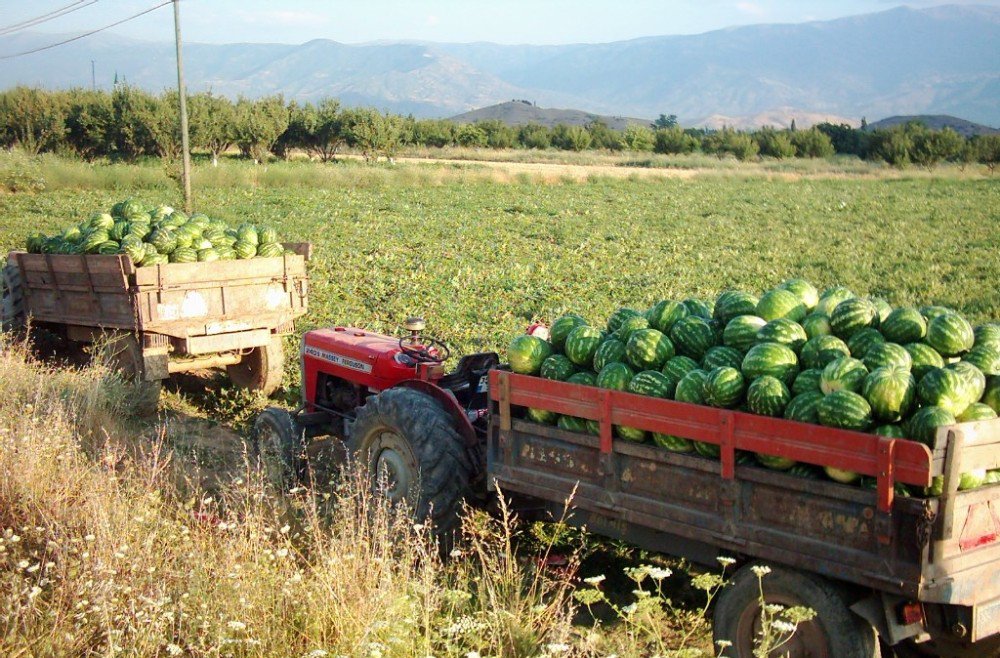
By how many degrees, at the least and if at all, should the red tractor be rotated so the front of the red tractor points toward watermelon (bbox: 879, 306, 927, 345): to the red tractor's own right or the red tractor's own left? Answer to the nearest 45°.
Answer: approximately 180°

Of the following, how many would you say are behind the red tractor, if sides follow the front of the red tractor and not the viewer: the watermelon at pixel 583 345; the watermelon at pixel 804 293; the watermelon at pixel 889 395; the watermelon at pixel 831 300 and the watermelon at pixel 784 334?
5

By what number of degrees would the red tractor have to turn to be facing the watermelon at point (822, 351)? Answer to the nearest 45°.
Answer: approximately 180°

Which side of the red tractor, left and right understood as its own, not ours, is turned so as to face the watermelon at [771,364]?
back

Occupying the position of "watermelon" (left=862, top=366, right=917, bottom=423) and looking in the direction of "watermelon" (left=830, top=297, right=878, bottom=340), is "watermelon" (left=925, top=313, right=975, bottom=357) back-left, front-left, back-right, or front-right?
front-right

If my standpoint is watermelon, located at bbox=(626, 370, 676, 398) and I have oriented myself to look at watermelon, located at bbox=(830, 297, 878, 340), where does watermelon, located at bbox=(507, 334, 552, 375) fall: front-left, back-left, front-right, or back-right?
back-left

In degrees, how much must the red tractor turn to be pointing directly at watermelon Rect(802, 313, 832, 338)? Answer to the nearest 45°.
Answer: approximately 180°

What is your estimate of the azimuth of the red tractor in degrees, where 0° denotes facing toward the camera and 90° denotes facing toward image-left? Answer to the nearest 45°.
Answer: approximately 135°

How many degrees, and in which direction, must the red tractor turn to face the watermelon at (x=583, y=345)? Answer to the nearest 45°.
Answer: approximately 180°

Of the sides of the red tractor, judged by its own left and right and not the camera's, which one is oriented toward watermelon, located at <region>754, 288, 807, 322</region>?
back

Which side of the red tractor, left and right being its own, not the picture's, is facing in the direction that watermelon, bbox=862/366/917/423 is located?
back

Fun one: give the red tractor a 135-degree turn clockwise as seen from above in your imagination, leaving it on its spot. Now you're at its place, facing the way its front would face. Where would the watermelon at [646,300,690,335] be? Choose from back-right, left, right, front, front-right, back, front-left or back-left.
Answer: front-right

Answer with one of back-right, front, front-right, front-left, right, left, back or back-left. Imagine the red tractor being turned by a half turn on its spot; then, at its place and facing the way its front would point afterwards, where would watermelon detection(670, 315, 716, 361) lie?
front

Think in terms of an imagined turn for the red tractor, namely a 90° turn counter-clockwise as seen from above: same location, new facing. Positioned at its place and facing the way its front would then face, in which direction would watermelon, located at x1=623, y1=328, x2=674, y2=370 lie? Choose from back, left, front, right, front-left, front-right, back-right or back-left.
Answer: left

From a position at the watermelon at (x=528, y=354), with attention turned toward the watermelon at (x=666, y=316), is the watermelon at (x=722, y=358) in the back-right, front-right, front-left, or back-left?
front-right

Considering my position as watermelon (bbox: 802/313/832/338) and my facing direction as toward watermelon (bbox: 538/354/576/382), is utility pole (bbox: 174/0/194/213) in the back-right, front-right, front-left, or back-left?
front-right

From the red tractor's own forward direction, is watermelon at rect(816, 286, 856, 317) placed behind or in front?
behind
